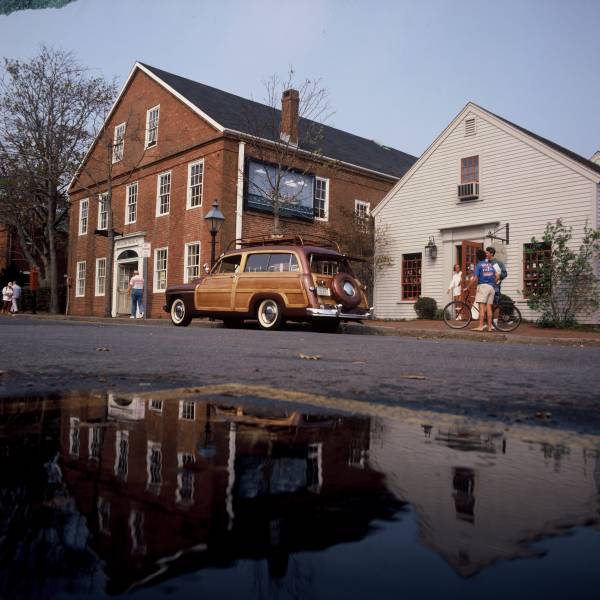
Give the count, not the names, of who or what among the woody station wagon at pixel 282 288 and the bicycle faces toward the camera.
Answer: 0

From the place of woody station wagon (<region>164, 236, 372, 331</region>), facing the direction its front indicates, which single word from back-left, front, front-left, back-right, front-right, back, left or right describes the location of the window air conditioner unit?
right

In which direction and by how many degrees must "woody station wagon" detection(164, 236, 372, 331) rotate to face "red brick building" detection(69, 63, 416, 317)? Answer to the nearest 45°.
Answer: approximately 45° to its right

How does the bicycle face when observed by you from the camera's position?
facing to the left of the viewer

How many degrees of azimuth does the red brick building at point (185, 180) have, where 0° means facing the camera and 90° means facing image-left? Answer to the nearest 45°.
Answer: approximately 45°

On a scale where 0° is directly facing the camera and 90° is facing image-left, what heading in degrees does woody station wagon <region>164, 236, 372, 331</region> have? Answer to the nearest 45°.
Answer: approximately 135°

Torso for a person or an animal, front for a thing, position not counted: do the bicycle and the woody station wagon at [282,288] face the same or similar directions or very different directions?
same or similar directions

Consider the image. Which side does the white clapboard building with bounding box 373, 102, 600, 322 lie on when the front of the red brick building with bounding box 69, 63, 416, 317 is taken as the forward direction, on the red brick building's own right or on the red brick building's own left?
on the red brick building's own left

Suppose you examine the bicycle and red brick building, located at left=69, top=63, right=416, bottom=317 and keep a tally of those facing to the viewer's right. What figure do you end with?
0

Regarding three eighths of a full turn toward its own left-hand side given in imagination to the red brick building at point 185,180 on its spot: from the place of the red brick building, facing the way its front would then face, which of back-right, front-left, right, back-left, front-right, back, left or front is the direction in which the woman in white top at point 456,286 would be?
front-right
